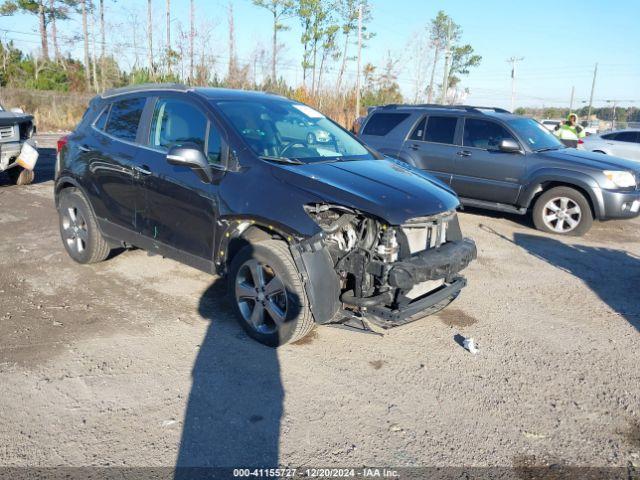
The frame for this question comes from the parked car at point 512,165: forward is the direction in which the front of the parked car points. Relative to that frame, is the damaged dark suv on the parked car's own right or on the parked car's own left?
on the parked car's own right

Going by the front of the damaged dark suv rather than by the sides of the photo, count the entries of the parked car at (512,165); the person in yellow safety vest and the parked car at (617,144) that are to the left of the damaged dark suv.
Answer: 3

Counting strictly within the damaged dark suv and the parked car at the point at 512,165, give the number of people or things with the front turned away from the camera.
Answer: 0

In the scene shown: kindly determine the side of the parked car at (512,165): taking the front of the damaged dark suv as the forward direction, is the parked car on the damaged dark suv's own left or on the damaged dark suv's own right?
on the damaged dark suv's own left

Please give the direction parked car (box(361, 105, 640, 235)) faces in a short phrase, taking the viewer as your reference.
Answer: facing the viewer and to the right of the viewer

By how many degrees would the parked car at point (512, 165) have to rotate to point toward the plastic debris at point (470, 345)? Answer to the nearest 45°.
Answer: approximately 45° to its right

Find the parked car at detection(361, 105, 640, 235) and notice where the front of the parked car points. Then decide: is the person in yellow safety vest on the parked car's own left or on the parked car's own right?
on the parked car's own left

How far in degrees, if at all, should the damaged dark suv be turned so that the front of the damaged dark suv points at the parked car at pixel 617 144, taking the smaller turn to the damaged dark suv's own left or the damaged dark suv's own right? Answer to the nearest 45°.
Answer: approximately 90° to the damaged dark suv's own left

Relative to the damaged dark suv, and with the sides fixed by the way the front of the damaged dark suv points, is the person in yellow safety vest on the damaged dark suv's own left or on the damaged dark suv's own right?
on the damaged dark suv's own left

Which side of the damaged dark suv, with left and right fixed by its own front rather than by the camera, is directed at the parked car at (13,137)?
back
